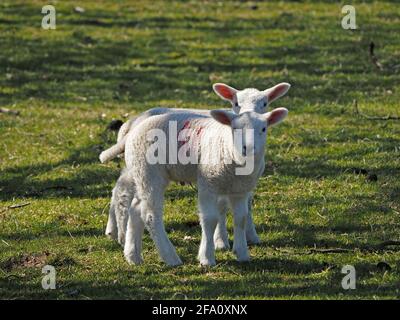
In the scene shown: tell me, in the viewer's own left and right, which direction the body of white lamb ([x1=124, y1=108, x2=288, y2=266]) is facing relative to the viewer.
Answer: facing the viewer and to the right of the viewer

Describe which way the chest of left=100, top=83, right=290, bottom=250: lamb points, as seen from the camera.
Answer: to the viewer's right
